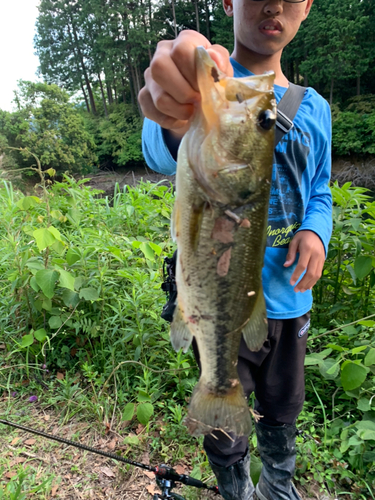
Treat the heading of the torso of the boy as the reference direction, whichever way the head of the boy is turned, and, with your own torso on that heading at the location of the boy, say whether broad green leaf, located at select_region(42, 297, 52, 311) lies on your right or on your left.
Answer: on your right

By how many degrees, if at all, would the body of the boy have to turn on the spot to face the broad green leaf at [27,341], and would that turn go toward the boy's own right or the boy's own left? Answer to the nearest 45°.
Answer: approximately 90° to the boy's own right

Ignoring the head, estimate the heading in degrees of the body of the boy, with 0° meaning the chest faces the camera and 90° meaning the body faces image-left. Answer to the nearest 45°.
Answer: approximately 0°
